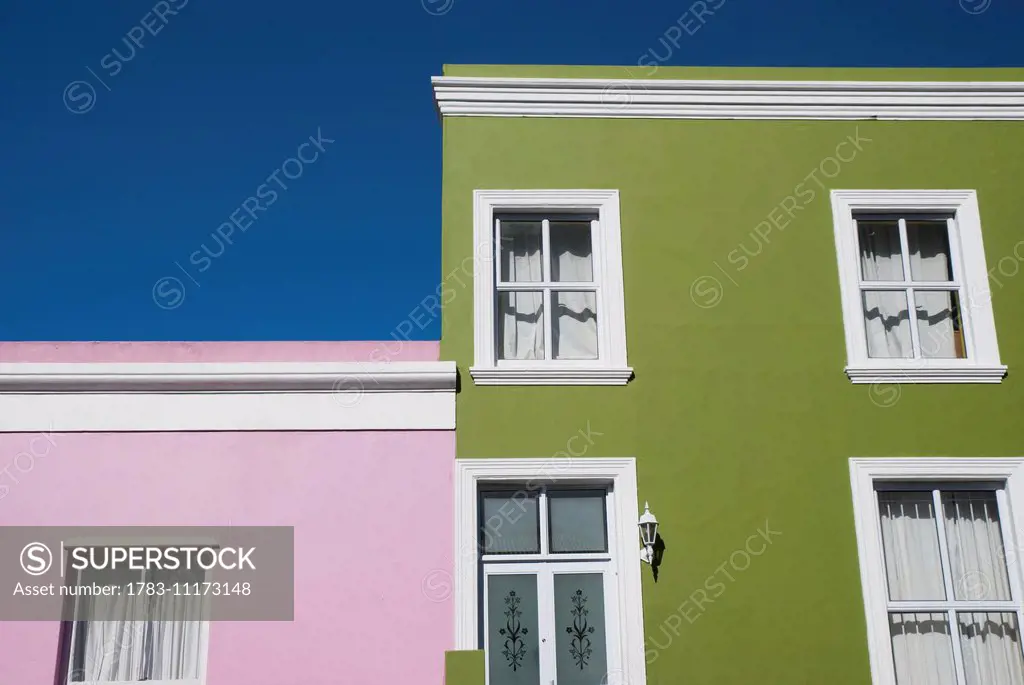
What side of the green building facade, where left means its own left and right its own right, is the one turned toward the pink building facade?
right

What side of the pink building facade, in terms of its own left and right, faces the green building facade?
left

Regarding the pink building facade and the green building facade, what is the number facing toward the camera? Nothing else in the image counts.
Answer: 2

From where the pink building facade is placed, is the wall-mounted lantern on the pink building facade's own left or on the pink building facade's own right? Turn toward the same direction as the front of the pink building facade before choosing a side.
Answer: on the pink building facade's own left

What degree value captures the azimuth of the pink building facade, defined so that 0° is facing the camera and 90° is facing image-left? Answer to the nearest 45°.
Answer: approximately 0°

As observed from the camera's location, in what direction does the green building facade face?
facing the viewer
